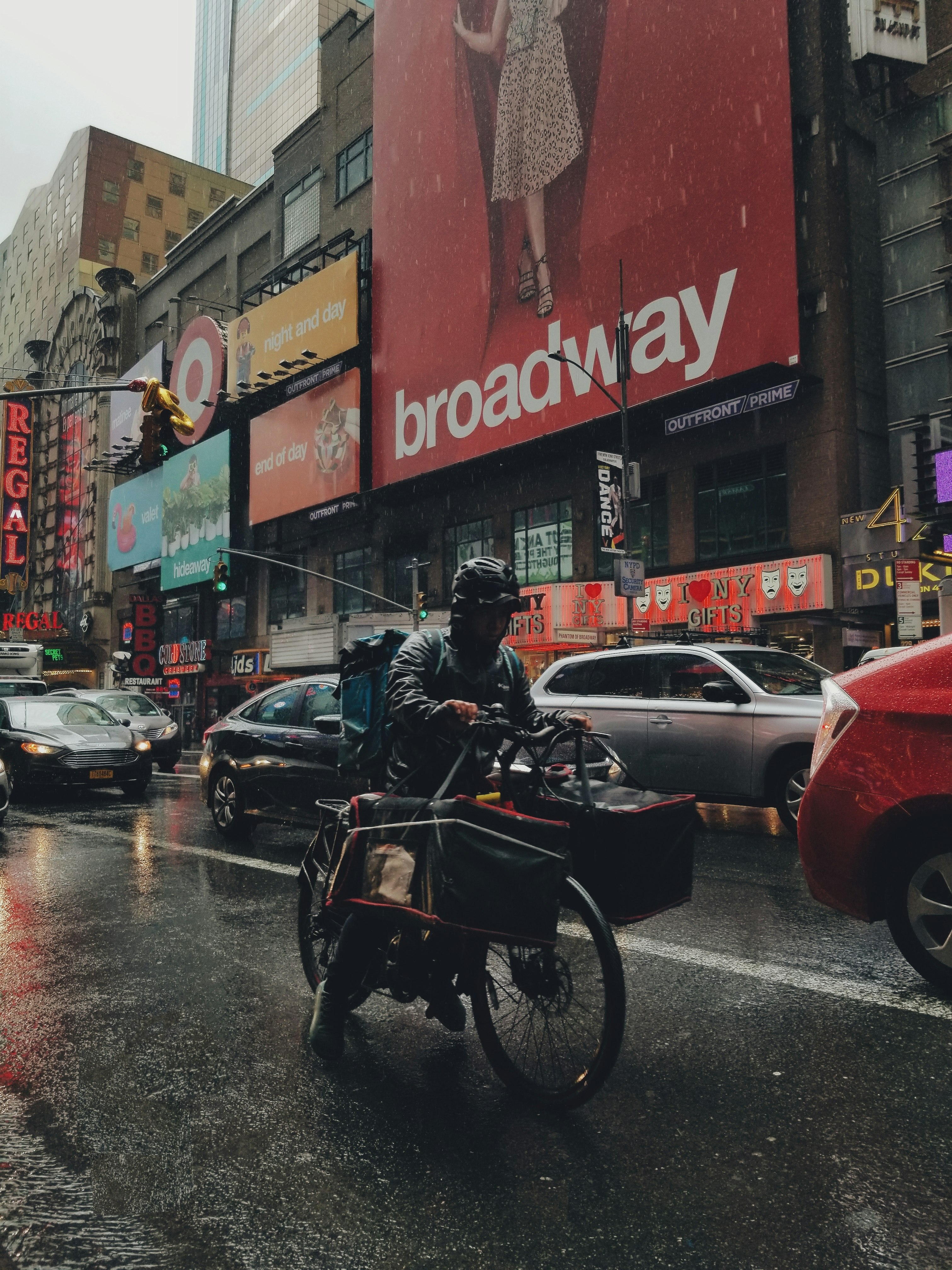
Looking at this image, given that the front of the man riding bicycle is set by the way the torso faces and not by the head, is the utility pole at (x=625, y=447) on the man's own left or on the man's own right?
on the man's own left

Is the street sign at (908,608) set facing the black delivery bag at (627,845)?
yes

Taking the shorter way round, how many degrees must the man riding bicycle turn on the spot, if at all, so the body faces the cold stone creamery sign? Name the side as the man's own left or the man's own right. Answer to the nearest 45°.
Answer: approximately 135° to the man's own left

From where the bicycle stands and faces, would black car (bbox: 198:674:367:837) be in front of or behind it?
behind

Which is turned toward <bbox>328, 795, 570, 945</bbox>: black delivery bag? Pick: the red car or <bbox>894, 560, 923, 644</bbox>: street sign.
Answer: the street sign

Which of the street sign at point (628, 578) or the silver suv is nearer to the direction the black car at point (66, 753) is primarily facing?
the silver suv

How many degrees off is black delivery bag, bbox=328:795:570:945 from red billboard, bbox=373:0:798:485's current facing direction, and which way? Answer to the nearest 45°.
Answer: approximately 45° to its left

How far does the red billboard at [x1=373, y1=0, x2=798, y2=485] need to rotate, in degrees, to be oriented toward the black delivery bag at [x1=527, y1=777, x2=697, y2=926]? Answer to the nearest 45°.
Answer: approximately 45° to its left
